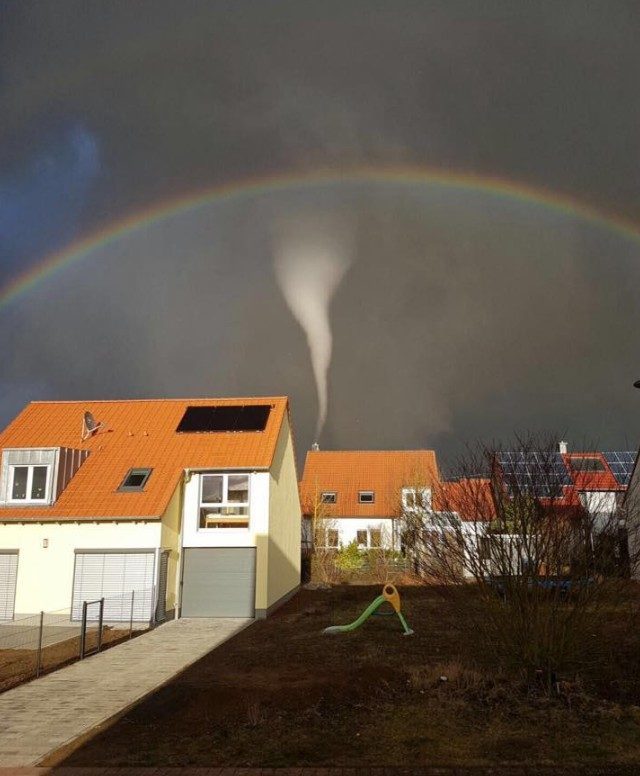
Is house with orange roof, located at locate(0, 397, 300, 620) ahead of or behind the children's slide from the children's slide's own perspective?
ahead

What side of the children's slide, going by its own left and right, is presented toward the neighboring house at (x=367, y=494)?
right

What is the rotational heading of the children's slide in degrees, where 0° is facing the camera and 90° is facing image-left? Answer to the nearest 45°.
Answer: approximately 90°

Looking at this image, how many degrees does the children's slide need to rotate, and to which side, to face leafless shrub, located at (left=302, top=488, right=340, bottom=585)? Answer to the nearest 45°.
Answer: approximately 90° to its right

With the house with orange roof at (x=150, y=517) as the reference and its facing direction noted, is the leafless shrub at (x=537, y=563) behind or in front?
in front

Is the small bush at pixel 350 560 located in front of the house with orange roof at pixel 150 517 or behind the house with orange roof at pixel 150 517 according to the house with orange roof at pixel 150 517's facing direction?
behind

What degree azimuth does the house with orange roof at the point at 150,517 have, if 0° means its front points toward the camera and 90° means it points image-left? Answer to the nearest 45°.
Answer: approximately 0°

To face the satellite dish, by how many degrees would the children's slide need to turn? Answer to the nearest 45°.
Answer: approximately 45° to its right

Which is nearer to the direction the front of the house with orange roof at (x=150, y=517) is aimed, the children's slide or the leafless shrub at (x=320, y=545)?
the children's slide

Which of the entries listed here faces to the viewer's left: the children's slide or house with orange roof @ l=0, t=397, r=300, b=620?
the children's slide

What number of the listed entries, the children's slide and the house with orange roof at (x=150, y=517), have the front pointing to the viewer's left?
1

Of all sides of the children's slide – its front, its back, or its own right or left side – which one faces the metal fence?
front

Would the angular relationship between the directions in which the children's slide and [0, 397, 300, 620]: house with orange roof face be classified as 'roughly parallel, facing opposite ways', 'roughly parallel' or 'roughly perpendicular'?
roughly perpendicular

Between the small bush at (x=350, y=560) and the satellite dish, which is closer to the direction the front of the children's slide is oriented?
the satellite dish
